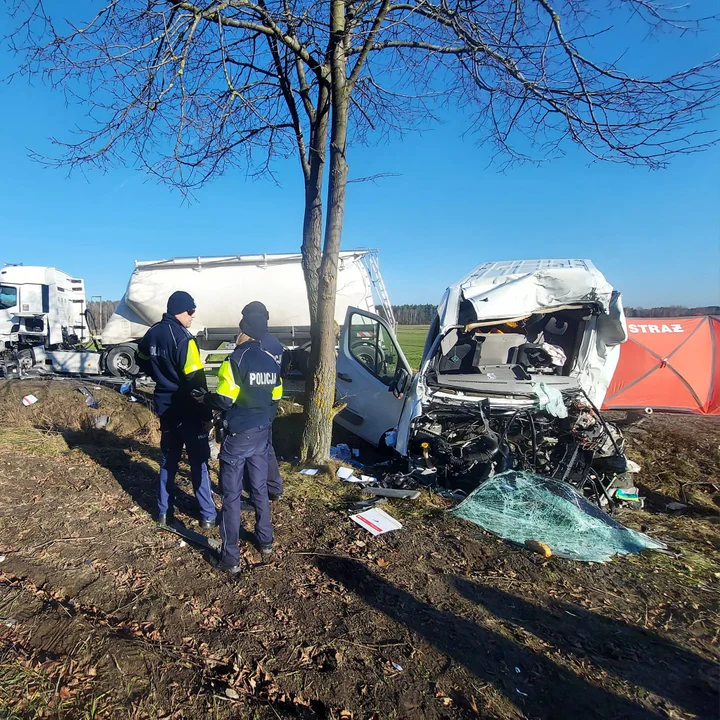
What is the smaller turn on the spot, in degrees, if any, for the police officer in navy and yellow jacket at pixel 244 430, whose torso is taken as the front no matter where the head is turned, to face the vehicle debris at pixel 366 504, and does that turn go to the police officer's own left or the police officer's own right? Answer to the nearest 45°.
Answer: approximately 90° to the police officer's own right

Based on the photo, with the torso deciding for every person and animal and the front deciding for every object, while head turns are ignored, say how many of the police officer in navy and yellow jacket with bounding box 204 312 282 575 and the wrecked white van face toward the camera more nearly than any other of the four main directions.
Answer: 1

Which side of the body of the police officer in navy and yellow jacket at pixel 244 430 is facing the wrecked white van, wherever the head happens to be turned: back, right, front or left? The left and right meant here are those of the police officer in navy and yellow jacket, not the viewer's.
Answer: right

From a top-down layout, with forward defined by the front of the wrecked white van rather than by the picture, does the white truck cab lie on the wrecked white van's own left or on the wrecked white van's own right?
on the wrecked white van's own right

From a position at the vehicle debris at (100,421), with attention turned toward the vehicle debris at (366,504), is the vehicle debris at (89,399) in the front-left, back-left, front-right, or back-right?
back-left

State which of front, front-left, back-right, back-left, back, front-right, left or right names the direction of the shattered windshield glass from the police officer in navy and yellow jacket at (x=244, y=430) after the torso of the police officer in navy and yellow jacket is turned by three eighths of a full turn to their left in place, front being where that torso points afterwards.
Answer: left

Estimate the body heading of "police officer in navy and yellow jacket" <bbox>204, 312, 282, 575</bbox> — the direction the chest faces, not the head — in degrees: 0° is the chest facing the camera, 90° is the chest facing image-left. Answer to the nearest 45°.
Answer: approximately 135°

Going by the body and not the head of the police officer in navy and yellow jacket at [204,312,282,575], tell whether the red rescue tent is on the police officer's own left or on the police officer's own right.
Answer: on the police officer's own right

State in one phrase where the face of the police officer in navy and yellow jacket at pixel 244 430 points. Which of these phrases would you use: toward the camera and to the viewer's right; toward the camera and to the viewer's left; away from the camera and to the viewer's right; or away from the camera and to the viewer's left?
away from the camera and to the viewer's left

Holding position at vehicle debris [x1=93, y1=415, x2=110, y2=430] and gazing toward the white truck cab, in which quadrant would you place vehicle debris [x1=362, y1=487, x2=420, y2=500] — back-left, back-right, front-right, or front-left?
back-right

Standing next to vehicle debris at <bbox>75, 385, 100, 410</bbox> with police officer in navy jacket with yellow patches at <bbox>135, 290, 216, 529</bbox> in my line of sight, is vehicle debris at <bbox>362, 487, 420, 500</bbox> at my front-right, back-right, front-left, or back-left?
front-left

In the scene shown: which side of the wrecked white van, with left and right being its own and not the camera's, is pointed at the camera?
front

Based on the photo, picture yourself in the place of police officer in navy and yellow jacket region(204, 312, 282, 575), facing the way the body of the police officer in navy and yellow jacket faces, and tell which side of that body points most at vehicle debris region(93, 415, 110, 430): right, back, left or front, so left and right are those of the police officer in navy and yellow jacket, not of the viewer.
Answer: front

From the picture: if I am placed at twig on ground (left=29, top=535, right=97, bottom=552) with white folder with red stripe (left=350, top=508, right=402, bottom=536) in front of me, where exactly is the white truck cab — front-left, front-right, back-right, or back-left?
back-left

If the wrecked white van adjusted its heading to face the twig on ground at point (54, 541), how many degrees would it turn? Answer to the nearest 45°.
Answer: approximately 45° to its right

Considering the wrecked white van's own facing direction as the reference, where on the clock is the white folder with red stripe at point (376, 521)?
The white folder with red stripe is roughly at 1 o'clock from the wrecked white van.
